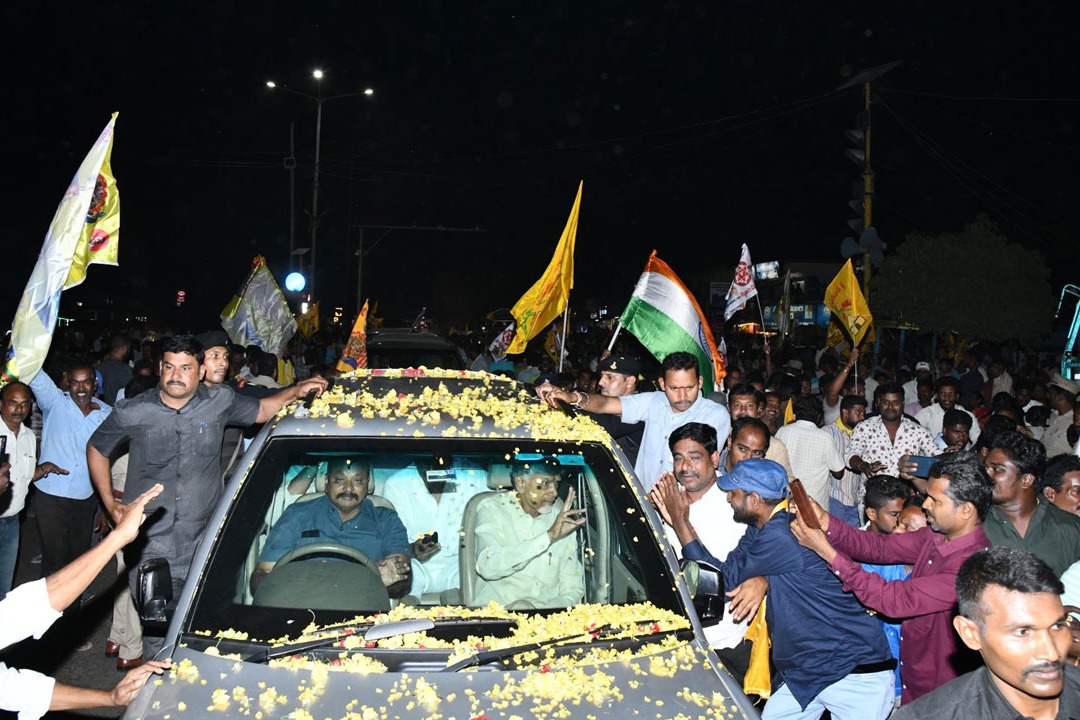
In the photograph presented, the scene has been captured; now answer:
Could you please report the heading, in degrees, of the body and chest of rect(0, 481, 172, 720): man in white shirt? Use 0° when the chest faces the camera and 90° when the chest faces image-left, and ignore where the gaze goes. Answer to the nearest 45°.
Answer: approximately 270°

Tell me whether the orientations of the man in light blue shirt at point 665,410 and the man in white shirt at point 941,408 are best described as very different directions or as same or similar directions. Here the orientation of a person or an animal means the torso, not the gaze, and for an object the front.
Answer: same or similar directions

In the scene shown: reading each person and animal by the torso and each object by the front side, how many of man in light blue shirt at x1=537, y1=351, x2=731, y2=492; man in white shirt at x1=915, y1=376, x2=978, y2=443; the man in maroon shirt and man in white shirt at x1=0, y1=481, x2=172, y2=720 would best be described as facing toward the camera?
2

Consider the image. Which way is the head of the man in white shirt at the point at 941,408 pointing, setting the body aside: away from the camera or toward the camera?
toward the camera

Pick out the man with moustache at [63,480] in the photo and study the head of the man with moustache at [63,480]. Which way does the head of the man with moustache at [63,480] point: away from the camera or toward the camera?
toward the camera

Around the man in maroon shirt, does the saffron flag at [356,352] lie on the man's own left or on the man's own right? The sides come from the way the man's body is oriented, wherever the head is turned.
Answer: on the man's own right

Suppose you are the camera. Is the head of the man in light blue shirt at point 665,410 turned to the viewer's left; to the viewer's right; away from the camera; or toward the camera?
toward the camera

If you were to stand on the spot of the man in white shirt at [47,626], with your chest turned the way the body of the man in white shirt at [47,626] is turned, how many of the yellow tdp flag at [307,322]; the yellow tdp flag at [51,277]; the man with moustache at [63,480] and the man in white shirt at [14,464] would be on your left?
4

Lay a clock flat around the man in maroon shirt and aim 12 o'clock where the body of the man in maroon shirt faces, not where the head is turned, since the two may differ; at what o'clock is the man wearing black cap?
The man wearing black cap is roughly at 2 o'clock from the man in maroon shirt.

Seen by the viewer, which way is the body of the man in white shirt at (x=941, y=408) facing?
toward the camera

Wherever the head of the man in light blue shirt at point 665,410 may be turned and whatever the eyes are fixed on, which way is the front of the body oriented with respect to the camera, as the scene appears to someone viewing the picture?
toward the camera

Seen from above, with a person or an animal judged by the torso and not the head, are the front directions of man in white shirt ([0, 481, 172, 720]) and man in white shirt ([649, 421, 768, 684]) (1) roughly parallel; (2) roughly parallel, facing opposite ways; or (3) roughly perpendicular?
roughly parallel, facing opposite ways

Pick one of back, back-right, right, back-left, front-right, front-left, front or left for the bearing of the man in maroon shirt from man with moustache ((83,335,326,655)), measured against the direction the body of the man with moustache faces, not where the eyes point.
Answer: front-left

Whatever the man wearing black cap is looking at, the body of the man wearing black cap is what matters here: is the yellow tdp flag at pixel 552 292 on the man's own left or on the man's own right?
on the man's own right

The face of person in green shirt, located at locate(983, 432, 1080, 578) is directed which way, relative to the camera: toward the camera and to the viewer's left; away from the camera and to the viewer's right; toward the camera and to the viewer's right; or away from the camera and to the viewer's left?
toward the camera and to the viewer's left
